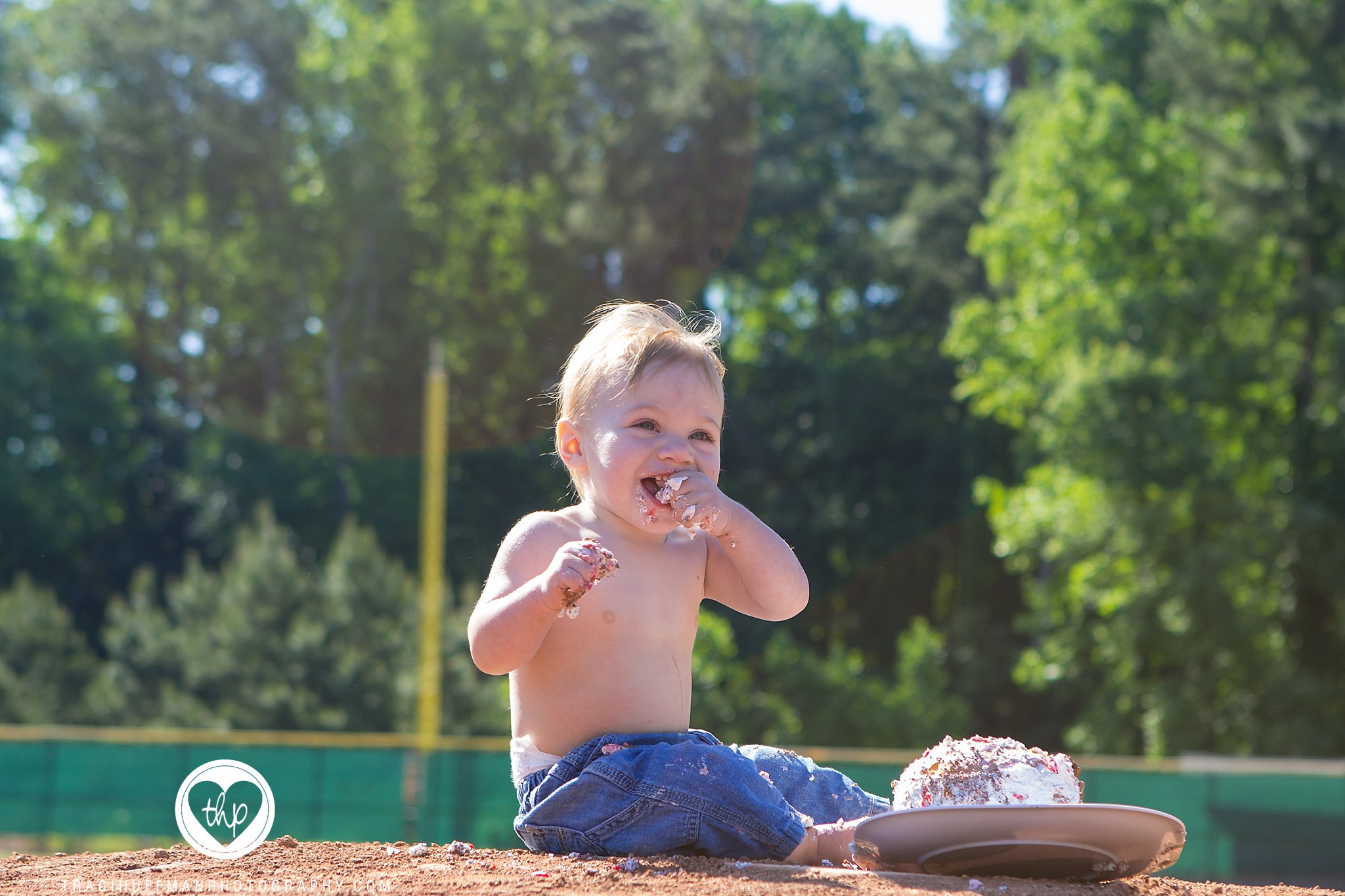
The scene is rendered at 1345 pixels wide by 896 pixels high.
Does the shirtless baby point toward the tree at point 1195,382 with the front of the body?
no

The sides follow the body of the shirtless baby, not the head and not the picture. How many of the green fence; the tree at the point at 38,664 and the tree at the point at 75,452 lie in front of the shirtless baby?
0

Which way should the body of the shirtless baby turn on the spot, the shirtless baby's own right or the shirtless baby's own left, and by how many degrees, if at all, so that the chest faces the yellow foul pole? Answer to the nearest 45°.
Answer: approximately 135° to the shirtless baby's own left

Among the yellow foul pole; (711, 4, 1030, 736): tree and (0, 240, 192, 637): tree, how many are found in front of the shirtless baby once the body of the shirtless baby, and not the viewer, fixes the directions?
0

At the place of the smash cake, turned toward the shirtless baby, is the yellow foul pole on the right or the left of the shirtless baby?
right

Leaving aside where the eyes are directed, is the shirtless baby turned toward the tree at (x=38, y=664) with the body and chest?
no

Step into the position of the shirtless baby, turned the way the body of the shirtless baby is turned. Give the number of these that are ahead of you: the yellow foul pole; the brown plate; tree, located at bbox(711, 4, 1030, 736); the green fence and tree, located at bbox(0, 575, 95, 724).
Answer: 1

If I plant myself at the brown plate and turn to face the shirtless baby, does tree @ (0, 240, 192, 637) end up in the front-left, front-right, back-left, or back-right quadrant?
front-right

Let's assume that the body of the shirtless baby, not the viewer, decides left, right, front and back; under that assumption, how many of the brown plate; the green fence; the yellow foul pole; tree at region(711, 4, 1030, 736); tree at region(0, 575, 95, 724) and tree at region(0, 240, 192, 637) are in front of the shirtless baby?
1

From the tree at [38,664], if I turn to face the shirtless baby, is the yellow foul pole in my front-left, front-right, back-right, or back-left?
front-left

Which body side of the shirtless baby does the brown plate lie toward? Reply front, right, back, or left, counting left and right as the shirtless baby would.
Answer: front

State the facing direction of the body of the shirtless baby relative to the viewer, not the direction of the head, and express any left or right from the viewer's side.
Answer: facing the viewer and to the right of the viewer

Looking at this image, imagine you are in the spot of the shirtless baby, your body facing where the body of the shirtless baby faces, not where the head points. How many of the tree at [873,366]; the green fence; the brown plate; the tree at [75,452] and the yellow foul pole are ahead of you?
1

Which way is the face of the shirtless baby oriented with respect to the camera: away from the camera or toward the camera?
toward the camera

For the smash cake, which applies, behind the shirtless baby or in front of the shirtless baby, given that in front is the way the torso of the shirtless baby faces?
in front

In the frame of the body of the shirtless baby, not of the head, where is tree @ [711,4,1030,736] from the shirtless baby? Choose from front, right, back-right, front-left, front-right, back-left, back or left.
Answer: back-left

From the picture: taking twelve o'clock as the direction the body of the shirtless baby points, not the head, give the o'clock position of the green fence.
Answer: The green fence is roughly at 7 o'clock from the shirtless baby.
